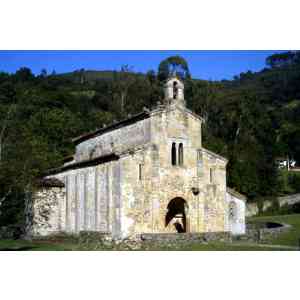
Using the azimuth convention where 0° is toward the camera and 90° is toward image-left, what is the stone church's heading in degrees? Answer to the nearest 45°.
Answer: approximately 315°
